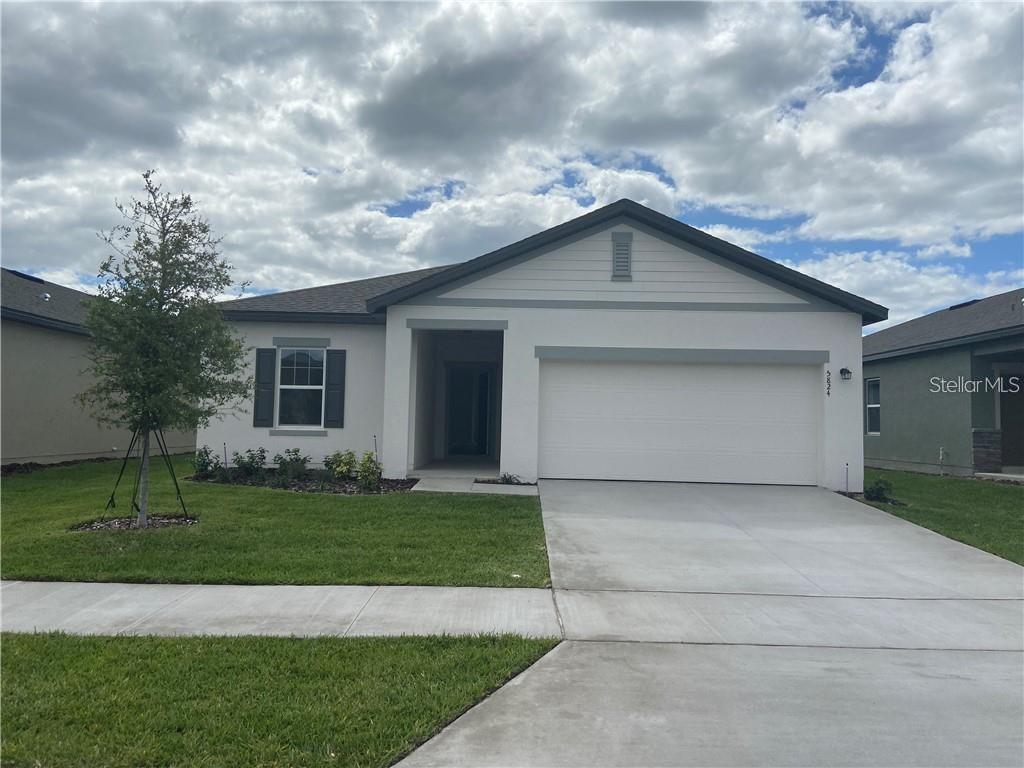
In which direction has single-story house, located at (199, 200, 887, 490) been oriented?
toward the camera

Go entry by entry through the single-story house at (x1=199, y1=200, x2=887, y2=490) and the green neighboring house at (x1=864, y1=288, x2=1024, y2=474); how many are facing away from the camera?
0

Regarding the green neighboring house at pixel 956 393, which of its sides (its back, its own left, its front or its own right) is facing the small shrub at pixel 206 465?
right

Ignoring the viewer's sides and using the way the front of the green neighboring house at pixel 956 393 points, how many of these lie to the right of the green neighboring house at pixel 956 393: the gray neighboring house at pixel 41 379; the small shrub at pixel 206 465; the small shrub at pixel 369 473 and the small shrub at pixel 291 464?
4

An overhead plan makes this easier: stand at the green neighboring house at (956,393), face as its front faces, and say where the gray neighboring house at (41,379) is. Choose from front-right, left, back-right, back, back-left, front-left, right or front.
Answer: right

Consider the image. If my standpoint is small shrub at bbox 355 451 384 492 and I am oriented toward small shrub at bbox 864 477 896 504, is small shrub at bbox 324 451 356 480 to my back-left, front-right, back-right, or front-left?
back-left

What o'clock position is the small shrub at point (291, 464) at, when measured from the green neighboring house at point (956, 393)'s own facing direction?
The small shrub is roughly at 3 o'clock from the green neighboring house.

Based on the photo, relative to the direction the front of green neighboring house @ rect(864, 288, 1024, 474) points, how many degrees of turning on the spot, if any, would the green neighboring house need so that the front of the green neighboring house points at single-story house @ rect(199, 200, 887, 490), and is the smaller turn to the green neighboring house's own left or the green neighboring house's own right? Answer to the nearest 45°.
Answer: approximately 90° to the green neighboring house's own right

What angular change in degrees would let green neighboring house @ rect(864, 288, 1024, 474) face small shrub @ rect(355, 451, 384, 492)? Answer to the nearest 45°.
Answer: approximately 90° to its right

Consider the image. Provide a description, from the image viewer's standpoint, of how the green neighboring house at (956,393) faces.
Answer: facing the viewer and to the right of the viewer

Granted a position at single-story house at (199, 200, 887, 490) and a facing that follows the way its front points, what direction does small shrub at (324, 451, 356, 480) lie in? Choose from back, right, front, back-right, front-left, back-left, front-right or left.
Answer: right

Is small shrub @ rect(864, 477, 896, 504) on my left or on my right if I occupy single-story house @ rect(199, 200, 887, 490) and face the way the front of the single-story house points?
on my left

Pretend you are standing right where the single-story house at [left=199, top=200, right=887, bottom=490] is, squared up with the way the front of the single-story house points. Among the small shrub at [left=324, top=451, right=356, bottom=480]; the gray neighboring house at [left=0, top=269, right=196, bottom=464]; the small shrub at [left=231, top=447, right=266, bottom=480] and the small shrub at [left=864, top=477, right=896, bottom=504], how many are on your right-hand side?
3

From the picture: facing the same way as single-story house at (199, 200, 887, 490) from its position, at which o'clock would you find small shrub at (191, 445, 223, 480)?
The small shrub is roughly at 3 o'clock from the single-story house.

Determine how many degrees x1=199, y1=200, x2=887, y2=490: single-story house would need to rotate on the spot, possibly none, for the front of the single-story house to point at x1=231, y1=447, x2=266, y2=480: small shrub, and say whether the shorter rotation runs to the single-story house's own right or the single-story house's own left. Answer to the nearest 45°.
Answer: approximately 90° to the single-story house's own right

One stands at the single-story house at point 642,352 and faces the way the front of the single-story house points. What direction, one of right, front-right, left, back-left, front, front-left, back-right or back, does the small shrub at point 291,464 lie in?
right
